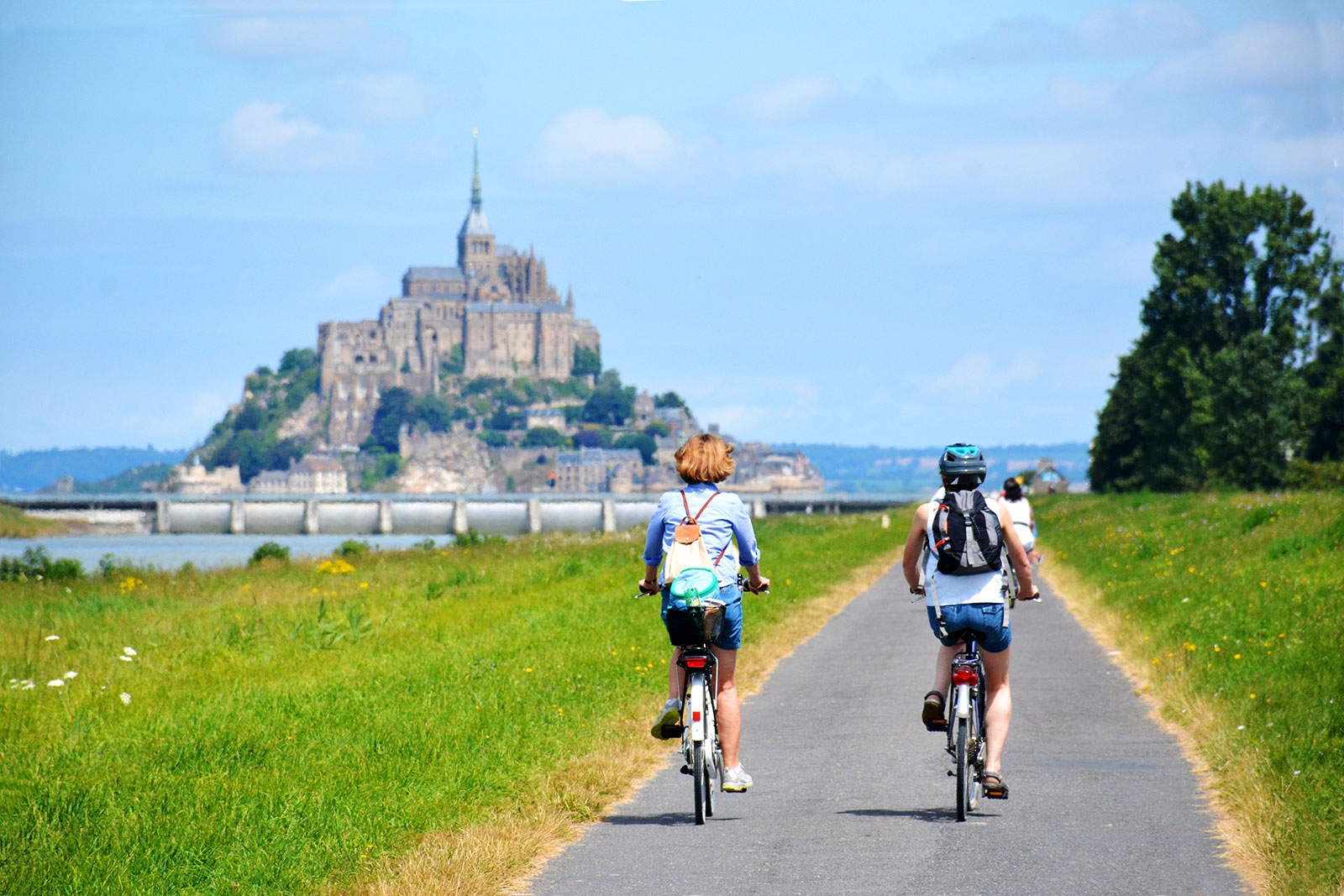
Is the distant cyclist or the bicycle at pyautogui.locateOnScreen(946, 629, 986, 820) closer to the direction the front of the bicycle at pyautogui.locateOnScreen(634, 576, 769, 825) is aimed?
the distant cyclist

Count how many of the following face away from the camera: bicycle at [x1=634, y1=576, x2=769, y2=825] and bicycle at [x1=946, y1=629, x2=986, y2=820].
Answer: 2

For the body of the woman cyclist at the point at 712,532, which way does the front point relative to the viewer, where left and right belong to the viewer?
facing away from the viewer

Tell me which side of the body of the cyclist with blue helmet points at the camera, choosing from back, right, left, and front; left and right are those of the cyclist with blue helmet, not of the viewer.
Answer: back

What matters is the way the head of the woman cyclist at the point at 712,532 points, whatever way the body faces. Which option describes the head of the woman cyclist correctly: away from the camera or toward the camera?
away from the camera

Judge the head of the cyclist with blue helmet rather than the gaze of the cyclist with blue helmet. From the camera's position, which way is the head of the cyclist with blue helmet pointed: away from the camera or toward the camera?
away from the camera

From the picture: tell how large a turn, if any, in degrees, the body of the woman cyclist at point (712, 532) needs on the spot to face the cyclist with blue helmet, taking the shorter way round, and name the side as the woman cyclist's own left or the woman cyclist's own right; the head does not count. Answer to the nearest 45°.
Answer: approximately 90° to the woman cyclist's own right

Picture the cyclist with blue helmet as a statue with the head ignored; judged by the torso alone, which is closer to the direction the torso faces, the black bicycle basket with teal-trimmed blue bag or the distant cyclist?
the distant cyclist

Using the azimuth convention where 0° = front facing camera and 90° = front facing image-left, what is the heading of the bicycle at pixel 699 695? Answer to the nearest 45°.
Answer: approximately 180°

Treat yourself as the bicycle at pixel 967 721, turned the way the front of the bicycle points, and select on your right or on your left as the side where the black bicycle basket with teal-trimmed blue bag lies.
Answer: on your left

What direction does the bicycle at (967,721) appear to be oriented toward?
away from the camera

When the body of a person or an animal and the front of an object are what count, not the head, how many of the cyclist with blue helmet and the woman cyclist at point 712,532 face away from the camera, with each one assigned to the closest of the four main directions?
2
